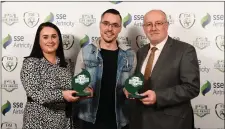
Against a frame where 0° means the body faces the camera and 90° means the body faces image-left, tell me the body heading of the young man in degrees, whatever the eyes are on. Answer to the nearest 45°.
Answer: approximately 0°

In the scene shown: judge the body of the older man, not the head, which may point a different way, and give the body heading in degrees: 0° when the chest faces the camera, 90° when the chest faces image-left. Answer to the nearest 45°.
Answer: approximately 45°

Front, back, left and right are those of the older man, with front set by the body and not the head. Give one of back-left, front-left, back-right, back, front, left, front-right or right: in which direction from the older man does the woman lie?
front-right

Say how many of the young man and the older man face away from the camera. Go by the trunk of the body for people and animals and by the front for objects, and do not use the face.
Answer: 0
